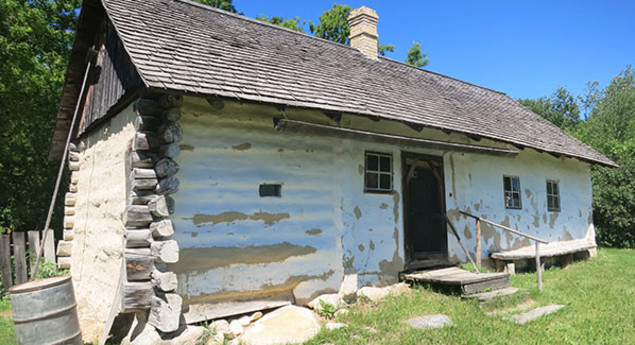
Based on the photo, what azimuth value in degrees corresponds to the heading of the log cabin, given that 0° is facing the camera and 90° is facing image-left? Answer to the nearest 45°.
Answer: approximately 315°

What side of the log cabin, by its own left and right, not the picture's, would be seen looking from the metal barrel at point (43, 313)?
right

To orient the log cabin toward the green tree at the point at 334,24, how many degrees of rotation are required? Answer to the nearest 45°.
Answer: approximately 135° to its left

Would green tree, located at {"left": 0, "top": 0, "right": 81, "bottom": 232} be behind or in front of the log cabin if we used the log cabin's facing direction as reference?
behind
